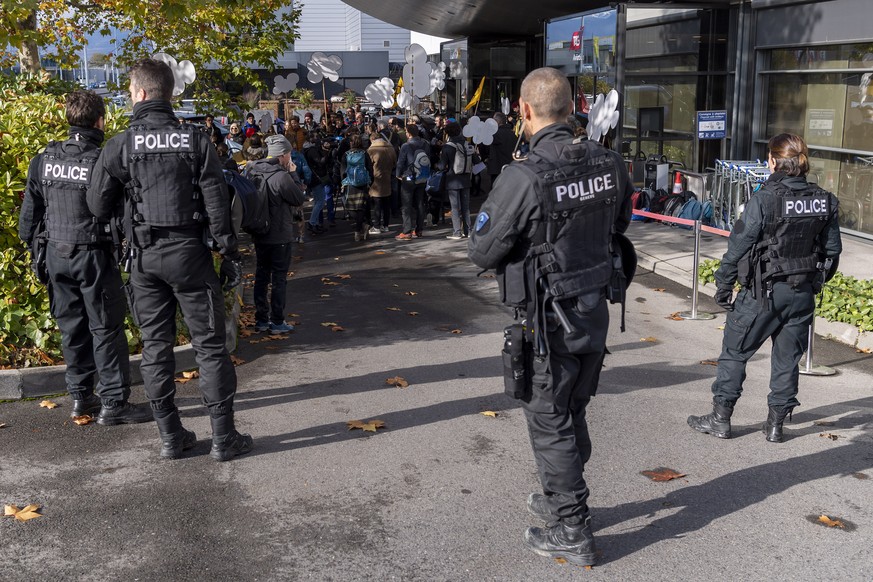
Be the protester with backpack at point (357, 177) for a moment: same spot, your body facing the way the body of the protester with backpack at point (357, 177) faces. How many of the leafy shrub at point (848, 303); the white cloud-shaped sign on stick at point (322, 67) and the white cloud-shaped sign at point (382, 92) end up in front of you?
2

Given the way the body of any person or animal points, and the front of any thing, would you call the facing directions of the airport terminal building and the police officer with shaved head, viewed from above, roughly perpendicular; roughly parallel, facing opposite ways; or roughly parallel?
roughly perpendicular

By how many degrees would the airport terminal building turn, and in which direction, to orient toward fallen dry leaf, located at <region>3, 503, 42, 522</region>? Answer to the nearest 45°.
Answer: approximately 45° to its left

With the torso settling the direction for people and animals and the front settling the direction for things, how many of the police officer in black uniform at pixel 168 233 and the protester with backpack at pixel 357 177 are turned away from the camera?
2

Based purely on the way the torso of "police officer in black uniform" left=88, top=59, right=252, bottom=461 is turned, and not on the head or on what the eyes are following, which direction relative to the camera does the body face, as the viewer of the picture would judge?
away from the camera

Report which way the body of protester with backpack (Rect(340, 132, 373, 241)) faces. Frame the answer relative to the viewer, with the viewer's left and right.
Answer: facing away from the viewer

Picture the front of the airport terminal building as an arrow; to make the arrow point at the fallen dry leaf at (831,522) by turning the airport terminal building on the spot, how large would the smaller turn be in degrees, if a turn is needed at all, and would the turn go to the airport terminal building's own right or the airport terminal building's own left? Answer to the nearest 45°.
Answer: approximately 45° to the airport terminal building's own left

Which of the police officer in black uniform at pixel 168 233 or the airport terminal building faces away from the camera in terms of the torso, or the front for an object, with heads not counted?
the police officer in black uniform

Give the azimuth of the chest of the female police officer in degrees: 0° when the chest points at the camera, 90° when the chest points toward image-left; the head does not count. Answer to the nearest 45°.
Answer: approximately 135°

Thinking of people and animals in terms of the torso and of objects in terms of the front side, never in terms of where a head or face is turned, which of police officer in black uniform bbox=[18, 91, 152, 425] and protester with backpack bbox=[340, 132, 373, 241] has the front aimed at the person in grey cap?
the police officer in black uniform

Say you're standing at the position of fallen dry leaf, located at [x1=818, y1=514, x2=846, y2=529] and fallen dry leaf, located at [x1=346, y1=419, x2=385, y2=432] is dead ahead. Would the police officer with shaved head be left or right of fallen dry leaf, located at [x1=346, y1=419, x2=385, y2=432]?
left

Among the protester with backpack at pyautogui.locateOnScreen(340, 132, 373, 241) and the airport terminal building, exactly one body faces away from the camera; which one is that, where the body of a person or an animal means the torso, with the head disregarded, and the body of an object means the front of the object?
the protester with backpack

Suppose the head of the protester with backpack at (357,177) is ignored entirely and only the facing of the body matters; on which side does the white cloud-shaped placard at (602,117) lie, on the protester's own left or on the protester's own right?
on the protester's own right

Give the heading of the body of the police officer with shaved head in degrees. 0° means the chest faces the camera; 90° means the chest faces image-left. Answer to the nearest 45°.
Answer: approximately 135°
